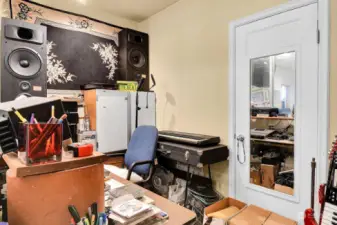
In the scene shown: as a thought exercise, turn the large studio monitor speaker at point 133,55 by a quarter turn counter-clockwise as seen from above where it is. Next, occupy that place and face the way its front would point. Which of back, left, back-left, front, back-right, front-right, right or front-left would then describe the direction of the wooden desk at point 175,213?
back-right

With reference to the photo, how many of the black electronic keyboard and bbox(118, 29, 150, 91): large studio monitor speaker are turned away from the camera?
0

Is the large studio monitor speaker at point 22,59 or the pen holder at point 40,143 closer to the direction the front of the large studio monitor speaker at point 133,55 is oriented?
the pen holder

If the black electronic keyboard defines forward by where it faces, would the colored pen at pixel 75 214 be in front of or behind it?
in front

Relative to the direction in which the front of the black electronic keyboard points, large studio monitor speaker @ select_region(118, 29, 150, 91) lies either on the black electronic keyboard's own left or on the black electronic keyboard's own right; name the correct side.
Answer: on the black electronic keyboard's own right

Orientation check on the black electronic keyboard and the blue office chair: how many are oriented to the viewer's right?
0

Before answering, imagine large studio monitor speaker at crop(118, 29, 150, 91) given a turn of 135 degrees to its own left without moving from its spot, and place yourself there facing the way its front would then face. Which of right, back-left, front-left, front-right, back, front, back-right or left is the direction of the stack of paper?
back

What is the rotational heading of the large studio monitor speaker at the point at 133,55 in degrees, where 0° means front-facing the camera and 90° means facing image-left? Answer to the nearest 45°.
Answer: approximately 315°
